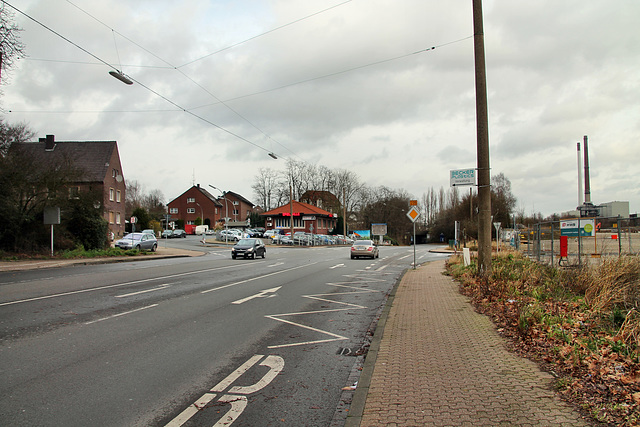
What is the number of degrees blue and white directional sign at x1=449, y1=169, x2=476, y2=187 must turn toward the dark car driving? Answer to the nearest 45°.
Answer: approximately 135° to its right

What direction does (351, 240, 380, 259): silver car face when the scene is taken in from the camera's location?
facing away from the viewer

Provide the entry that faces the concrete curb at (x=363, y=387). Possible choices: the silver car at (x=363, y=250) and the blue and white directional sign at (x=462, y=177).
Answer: the blue and white directional sign

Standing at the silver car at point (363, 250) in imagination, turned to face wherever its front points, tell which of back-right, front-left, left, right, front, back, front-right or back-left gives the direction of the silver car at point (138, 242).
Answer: left

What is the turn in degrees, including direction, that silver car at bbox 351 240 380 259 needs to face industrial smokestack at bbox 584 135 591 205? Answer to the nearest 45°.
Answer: approximately 45° to its right

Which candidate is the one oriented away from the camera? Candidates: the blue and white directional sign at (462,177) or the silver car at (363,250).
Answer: the silver car

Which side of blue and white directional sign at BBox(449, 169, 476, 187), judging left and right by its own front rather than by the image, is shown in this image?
front

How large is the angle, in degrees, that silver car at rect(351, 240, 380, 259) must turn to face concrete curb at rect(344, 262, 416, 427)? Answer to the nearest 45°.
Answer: approximately 180°

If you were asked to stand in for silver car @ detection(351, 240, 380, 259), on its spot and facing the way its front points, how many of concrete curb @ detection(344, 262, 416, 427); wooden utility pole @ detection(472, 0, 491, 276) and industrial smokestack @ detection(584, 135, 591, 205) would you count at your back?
2

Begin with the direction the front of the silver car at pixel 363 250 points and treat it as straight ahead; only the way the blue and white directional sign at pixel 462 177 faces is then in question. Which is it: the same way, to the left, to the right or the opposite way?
the opposite way

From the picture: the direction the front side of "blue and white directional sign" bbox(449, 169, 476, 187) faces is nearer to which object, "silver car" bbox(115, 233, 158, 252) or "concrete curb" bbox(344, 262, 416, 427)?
the concrete curb

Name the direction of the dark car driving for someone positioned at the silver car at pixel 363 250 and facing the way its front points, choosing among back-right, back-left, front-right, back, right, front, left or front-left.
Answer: left

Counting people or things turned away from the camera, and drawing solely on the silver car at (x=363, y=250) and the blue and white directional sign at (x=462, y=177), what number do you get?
1

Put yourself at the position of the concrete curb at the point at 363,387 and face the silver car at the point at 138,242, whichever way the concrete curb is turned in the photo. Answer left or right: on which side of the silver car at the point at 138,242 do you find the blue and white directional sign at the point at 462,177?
right

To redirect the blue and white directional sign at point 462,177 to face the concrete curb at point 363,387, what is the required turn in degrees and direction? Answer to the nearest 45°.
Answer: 0° — it already faces it

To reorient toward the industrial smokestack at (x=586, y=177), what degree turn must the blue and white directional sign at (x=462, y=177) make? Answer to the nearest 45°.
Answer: approximately 180°
